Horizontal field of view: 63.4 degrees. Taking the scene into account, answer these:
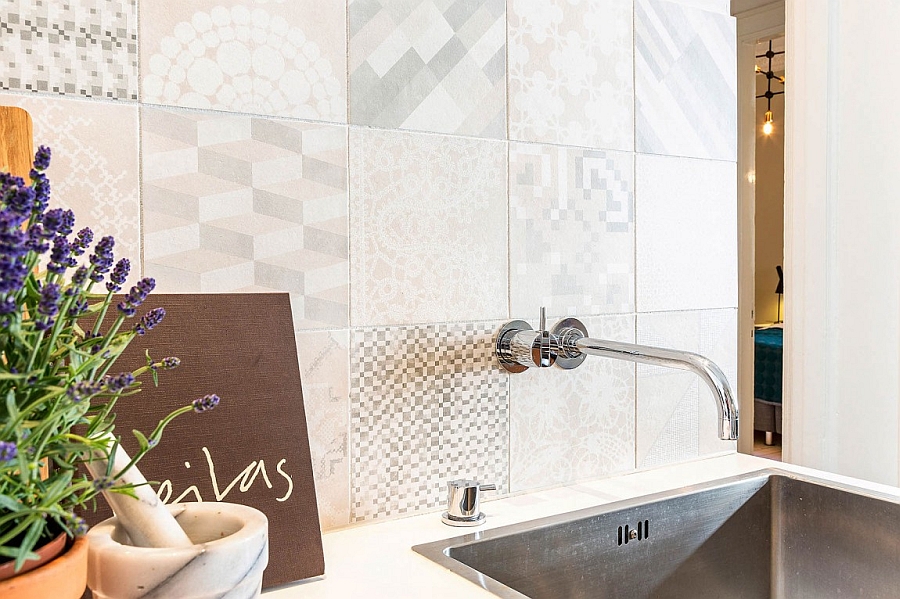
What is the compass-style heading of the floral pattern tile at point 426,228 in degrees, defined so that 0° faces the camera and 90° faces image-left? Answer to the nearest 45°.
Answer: approximately 315°

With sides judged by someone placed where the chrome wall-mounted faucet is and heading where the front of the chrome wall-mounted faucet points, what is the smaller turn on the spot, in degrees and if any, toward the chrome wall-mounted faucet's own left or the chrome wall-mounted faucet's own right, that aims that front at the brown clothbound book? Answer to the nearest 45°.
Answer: approximately 90° to the chrome wall-mounted faucet's own right

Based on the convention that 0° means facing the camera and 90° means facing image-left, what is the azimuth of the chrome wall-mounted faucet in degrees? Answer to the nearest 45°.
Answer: approximately 315°

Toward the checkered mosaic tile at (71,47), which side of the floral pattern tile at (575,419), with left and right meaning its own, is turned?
right

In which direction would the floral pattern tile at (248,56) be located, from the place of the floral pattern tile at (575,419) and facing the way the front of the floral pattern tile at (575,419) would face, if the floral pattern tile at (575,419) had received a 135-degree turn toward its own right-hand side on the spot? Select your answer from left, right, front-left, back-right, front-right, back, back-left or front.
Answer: front-left

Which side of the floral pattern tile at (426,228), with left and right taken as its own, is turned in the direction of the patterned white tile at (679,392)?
left

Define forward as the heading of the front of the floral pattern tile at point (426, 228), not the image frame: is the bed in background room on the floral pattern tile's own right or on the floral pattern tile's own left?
on the floral pattern tile's own left
